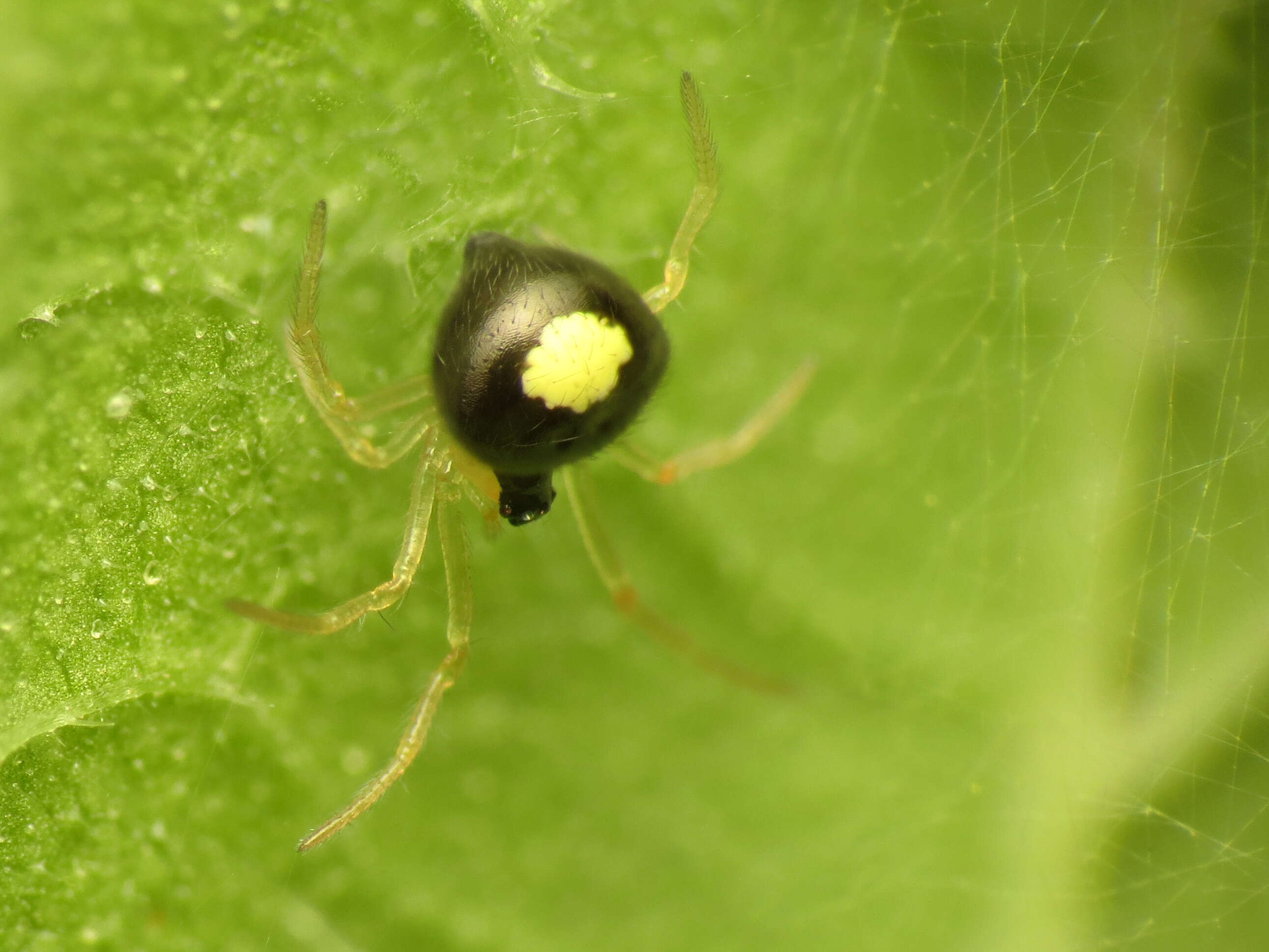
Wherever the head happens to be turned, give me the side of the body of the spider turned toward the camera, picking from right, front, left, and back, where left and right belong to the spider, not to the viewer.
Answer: front

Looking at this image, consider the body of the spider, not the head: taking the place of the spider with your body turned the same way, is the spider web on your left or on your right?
on your left
